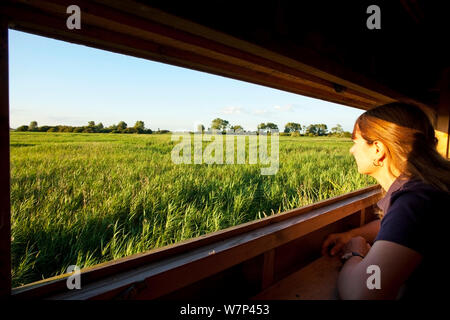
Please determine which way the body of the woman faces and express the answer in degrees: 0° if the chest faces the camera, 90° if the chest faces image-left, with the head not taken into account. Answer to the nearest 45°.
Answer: approximately 90°

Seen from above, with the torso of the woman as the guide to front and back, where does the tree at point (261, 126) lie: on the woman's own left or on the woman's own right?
on the woman's own right
